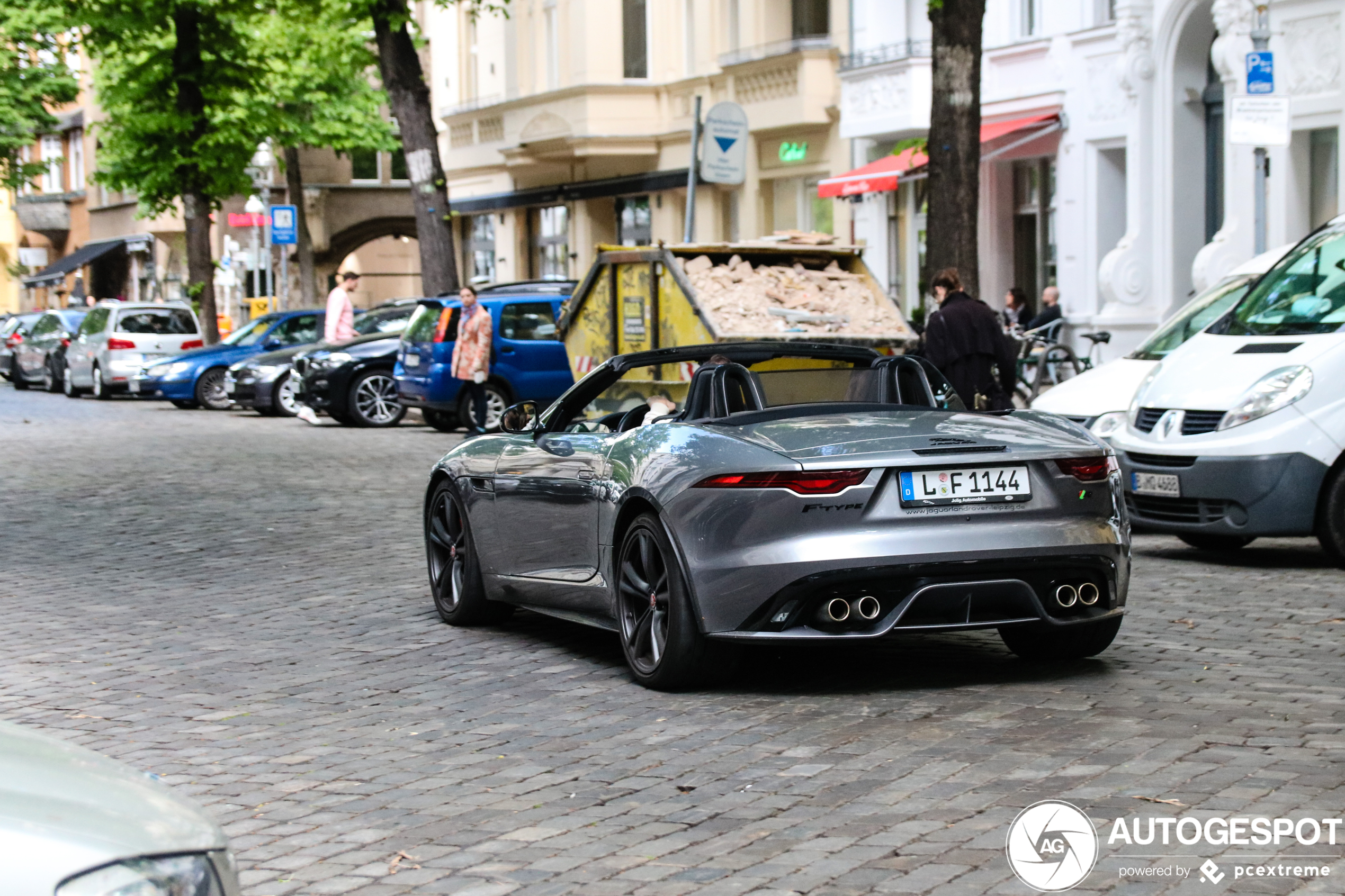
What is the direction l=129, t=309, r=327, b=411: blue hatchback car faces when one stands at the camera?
facing the viewer and to the left of the viewer

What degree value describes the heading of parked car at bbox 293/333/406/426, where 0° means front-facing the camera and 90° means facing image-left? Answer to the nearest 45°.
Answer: approximately 45°

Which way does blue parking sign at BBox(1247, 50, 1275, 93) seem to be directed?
toward the camera

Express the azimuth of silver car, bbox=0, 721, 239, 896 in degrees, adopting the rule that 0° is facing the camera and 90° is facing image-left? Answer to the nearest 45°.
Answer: approximately 315°

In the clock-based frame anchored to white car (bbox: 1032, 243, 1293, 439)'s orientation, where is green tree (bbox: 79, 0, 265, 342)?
The green tree is roughly at 3 o'clock from the white car.

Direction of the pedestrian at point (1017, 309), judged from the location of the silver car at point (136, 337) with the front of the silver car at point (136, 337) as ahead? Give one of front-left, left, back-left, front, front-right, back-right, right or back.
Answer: back

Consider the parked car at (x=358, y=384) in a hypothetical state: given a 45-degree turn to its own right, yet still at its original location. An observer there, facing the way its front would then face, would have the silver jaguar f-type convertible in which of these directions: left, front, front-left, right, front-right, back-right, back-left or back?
left

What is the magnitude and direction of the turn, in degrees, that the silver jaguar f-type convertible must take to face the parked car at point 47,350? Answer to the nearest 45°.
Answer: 0° — it already faces it

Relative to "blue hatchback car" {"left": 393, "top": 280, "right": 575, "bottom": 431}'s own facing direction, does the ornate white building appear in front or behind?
in front

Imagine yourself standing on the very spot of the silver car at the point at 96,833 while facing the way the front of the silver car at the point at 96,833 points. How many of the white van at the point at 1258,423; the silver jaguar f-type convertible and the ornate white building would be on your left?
3

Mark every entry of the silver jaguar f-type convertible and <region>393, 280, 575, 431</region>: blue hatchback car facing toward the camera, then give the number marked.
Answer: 0

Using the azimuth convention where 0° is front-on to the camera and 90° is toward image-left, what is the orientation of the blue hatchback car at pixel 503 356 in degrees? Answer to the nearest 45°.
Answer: approximately 225°
